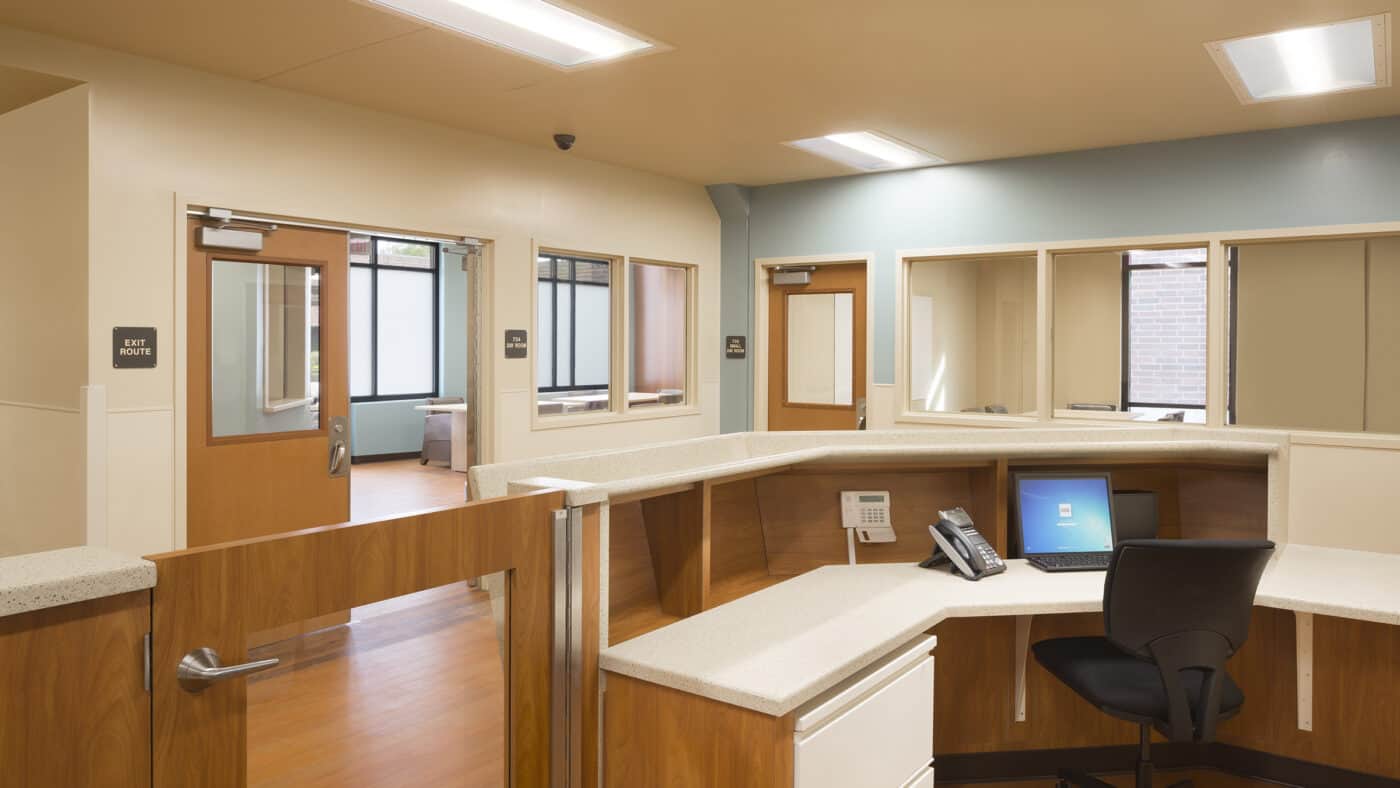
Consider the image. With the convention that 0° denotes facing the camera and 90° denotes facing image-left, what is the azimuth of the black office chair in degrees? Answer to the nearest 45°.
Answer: approximately 135°

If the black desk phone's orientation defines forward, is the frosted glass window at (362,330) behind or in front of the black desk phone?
behind

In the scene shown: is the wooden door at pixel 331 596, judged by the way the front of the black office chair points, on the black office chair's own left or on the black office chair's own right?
on the black office chair's own left

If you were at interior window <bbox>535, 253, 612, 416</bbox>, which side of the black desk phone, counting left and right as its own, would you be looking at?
back
